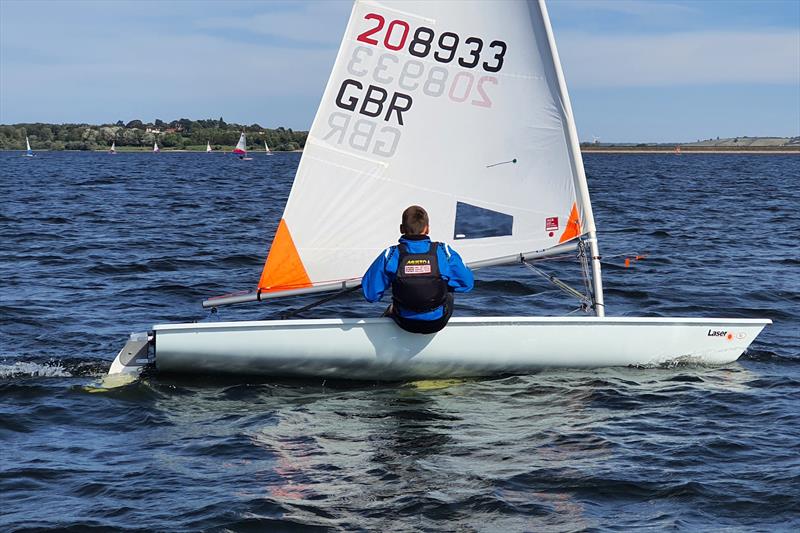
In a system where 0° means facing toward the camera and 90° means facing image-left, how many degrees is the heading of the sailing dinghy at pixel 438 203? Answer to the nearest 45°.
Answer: approximately 270°

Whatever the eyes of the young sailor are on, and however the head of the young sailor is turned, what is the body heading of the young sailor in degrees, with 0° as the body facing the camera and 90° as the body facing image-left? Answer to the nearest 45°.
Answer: approximately 180°
